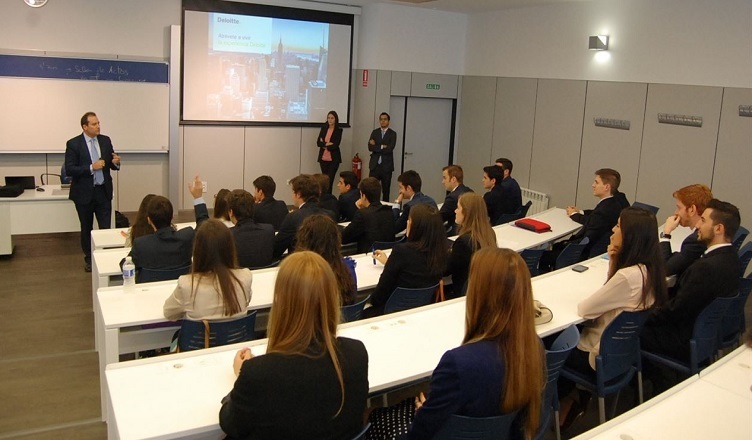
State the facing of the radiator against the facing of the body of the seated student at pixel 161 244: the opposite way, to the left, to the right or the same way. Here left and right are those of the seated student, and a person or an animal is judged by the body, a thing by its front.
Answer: to the left

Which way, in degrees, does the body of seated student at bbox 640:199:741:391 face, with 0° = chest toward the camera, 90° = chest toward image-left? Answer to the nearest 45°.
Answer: approximately 90°

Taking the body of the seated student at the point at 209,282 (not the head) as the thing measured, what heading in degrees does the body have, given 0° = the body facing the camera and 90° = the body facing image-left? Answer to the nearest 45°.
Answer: approximately 180°

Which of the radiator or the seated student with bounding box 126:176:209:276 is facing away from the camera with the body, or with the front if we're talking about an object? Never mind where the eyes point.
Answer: the seated student

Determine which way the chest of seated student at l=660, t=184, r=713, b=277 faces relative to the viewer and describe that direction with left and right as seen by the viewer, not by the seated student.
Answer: facing to the left of the viewer

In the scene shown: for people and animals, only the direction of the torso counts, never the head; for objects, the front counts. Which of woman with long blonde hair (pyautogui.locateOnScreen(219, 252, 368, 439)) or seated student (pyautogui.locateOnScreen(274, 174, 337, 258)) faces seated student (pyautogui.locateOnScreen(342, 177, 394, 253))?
the woman with long blonde hair

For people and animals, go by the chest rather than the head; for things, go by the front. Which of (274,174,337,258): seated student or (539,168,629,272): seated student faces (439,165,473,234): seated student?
(539,168,629,272): seated student

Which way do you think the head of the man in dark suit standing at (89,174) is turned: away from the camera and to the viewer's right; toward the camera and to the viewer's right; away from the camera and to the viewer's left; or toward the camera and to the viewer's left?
toward the camera and to the viewer's right

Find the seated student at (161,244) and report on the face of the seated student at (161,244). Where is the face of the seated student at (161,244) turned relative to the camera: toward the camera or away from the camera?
away from the camera

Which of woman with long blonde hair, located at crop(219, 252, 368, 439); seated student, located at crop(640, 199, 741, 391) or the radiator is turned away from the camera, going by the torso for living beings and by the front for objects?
the woman with long blonde hair

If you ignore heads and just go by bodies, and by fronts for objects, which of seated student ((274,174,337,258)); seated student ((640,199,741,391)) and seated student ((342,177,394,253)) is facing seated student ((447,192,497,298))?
seated student ((640,199,741,391))

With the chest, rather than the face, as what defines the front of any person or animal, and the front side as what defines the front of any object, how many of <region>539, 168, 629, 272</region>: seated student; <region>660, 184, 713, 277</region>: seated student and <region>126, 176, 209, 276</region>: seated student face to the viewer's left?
2

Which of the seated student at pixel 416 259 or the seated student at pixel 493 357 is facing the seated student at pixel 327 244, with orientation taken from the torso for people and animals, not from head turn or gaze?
the seated student at pixel 493 357

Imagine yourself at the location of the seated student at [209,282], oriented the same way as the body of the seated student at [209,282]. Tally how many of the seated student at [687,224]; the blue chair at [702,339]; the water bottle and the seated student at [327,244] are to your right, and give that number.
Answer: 3

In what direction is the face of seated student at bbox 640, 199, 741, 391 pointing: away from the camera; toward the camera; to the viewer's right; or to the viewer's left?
to the viewer's left

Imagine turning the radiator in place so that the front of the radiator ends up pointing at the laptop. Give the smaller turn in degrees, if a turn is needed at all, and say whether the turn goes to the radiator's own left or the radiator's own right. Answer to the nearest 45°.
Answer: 0° — it already faces it

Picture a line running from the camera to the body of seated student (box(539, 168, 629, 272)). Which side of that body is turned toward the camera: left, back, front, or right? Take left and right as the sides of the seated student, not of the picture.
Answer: left

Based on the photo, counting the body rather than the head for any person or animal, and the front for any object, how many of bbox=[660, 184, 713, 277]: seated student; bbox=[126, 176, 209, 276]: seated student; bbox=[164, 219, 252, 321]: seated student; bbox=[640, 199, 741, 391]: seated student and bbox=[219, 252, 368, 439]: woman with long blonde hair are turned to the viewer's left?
2

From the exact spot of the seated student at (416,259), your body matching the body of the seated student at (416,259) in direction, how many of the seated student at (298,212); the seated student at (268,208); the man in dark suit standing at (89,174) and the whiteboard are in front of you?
4

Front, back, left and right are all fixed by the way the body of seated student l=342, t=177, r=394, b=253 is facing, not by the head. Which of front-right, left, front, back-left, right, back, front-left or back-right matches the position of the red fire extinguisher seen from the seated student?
front-right

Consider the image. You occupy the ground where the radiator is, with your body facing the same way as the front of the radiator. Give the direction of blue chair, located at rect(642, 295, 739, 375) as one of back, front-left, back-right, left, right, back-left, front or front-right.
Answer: front-left

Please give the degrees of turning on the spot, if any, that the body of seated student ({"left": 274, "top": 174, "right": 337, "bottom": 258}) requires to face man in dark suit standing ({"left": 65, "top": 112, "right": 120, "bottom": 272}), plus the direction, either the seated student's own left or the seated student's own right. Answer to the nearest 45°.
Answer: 0° — they already face them
